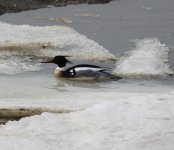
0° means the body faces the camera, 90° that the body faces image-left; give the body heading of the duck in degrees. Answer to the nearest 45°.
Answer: approximately 90°

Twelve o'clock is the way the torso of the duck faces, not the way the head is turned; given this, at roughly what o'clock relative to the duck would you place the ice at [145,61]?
The ice is roughly at 5 o'clock from the duck.
